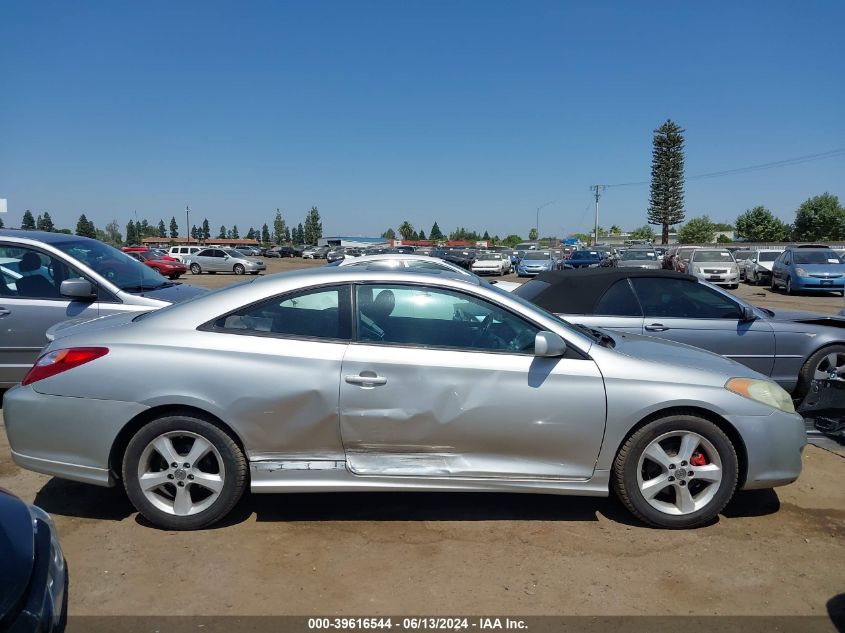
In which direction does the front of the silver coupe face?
to the viewer's right

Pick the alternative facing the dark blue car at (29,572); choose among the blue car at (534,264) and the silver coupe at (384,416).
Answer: the blue car

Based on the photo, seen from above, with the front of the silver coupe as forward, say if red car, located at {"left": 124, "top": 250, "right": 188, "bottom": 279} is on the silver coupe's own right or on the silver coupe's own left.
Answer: on the silver coupe's own left

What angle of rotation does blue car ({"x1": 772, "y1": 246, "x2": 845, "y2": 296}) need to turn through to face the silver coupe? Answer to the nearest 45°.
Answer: approximately 45° to its right

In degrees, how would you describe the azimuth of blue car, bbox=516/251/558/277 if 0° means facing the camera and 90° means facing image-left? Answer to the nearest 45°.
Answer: approximately 0°

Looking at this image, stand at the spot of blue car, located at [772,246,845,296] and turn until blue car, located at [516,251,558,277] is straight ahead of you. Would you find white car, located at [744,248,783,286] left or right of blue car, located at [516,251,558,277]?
right

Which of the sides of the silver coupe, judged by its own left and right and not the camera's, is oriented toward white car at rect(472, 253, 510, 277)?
left

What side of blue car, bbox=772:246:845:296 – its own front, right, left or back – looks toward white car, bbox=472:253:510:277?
back

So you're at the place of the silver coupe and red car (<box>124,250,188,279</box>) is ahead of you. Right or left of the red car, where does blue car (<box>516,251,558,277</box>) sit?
right

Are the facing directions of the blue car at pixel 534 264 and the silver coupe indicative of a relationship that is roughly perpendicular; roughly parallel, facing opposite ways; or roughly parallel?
roughly perpendicular

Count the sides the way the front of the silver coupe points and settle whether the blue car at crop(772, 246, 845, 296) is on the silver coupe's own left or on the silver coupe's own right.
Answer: on the silver coupe's own left

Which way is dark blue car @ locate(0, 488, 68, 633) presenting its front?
to the viewer's right

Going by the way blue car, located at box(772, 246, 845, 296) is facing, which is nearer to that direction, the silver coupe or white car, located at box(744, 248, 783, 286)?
the silver coupe
